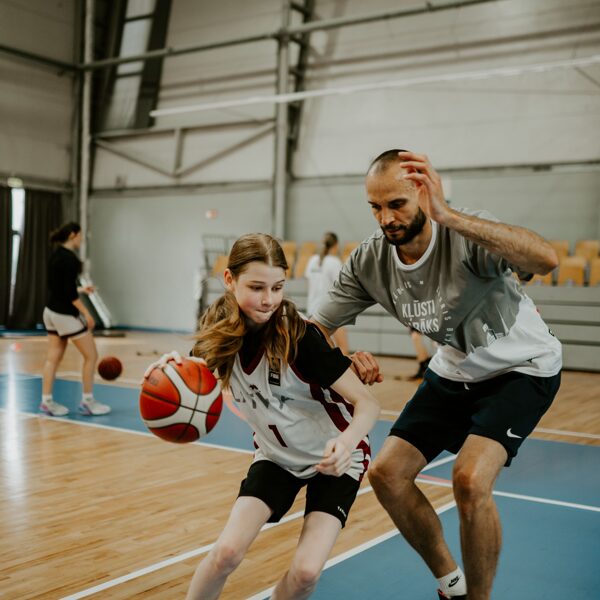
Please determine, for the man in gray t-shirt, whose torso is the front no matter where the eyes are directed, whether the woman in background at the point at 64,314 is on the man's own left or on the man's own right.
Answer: on the man's own right

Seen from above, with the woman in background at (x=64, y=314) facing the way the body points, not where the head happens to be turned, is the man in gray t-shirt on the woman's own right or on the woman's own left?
on the woman's own right

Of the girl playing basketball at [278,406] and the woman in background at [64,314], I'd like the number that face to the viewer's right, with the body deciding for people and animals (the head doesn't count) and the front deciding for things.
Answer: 1

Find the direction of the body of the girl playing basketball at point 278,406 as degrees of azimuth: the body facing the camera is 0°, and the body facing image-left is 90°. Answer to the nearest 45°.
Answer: approximately 45°

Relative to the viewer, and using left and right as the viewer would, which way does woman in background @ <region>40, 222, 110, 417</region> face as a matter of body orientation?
facing to the right of the viewer

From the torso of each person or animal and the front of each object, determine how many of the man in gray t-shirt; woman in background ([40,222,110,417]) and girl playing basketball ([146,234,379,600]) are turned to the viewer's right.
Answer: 1

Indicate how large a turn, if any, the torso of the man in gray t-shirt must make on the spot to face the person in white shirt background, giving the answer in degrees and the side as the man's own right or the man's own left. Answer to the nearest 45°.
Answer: approximately 135° to the man's own right

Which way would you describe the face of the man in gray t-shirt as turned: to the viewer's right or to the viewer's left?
to the viewer's left

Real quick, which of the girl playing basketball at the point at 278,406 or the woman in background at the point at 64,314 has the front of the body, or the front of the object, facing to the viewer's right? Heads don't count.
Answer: the woman in background

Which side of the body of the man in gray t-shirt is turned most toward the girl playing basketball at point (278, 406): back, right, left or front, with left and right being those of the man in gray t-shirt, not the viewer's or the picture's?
front

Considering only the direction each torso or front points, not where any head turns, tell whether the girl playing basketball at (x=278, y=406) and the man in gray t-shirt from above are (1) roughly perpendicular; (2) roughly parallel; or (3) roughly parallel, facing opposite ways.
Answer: roughly parallel

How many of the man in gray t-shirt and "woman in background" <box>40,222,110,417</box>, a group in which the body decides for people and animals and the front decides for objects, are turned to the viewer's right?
1

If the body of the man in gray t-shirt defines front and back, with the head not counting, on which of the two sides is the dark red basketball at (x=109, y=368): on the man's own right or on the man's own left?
on the man's own right

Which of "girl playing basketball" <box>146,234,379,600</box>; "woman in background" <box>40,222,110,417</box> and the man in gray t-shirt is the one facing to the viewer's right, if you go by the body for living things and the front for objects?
the woman in background

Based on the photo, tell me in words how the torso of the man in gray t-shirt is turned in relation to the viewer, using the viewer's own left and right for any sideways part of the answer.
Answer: facing the viewer and to the left of the viewer
